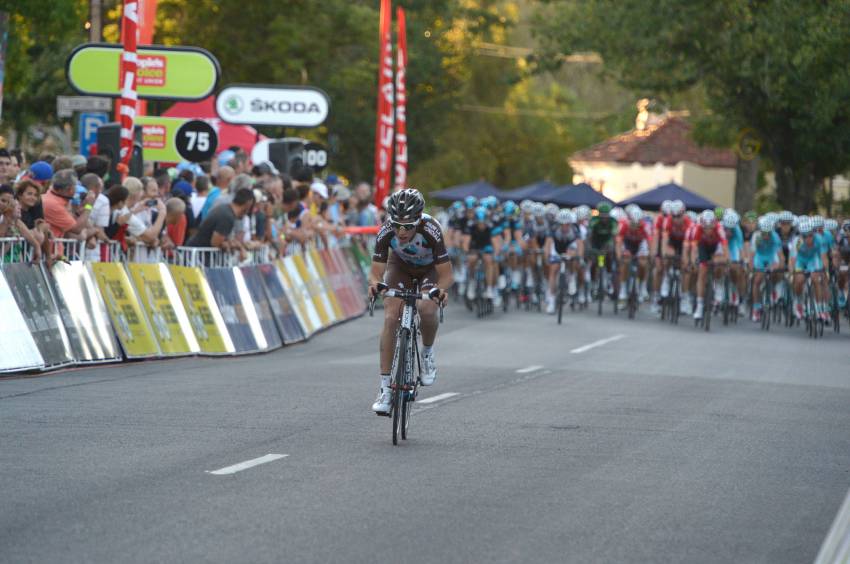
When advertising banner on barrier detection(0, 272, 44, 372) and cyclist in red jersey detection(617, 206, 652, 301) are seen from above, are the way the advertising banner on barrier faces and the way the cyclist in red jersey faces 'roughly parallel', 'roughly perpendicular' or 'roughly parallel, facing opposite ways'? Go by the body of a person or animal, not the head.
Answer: roughly perpendicular

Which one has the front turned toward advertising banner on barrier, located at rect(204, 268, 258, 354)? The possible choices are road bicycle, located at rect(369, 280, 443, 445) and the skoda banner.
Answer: the skoda banner

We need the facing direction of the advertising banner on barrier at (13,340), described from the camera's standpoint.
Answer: facing the viewer and to the right of the viewer

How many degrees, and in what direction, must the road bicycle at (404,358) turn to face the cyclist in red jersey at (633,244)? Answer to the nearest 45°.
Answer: approximately 180°

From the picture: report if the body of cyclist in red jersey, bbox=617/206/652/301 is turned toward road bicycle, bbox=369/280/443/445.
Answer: yes

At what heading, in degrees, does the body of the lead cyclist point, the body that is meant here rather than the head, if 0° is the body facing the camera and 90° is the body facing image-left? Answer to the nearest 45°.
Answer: approximately 0°
